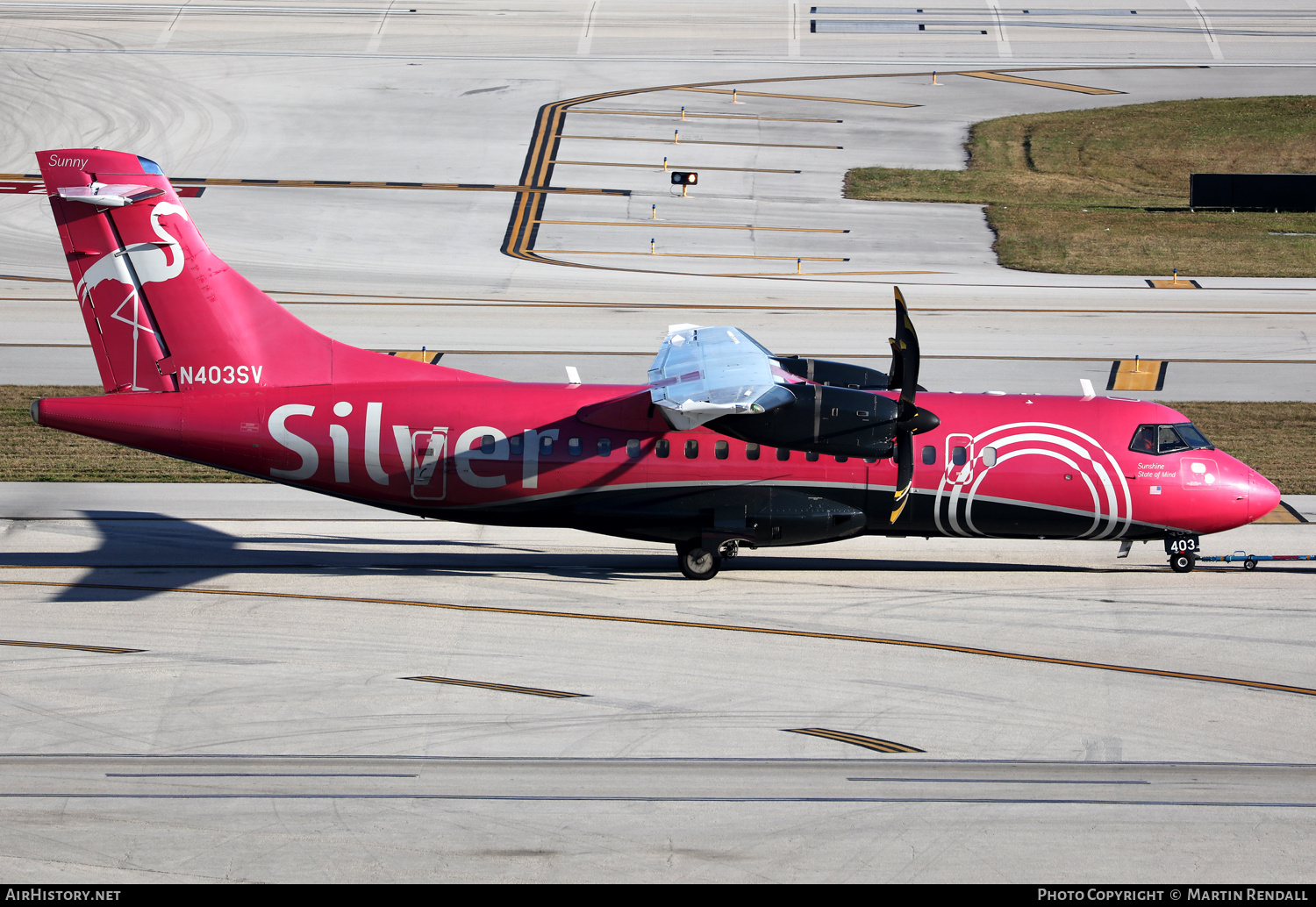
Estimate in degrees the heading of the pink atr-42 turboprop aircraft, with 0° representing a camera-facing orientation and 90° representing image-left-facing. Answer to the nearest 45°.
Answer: approximately 270°

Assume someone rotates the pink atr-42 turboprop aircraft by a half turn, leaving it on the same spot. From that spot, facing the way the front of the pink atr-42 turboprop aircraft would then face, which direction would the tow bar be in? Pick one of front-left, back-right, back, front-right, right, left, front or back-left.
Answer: back
